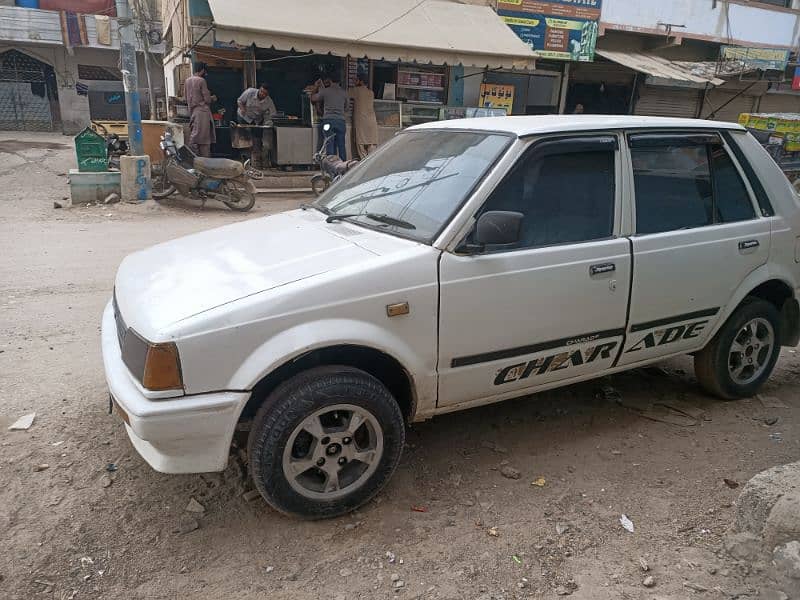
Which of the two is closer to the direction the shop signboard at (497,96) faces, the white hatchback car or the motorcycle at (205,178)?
the white hatchback car

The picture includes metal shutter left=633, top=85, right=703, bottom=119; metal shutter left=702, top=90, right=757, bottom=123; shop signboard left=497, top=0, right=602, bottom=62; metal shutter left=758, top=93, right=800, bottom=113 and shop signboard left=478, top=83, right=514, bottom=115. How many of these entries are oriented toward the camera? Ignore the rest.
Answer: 5

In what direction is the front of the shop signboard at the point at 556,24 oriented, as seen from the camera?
facing the viewer

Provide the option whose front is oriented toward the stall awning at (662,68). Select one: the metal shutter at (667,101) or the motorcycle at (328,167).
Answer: the metal shutter

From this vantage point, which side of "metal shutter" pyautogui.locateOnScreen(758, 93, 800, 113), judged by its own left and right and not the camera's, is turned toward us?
front

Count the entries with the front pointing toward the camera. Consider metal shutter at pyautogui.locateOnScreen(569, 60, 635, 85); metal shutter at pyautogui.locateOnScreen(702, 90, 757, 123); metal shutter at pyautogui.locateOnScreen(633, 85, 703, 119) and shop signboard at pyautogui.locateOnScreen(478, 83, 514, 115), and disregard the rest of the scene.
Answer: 4

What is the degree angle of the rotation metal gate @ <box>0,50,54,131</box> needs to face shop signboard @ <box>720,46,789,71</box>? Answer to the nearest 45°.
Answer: approximately 45° to its left

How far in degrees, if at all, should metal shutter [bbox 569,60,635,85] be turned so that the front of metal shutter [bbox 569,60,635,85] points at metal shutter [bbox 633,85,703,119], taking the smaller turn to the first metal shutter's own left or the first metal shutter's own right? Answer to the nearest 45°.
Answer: approximately 135° to the first metal shutter's own left

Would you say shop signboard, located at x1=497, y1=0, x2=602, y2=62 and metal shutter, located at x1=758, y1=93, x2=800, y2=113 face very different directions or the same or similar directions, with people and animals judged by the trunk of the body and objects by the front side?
same or similar directions

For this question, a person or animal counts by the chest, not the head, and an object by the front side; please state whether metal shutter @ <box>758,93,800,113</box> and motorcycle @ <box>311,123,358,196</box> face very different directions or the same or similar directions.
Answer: same or similar directions

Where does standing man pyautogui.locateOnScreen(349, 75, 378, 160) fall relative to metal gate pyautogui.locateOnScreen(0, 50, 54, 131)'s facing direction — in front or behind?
in front

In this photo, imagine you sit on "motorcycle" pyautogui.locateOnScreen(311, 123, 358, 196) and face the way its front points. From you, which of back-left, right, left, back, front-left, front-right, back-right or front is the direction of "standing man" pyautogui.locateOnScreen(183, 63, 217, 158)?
right

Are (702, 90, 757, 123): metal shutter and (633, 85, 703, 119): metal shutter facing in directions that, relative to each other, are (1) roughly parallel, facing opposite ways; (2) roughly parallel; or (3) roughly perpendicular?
roughly parallel

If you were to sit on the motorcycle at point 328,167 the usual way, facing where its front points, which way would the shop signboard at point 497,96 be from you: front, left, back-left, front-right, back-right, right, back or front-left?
back

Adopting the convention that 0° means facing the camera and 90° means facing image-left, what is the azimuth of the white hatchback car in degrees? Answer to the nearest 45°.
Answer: approximately 45°

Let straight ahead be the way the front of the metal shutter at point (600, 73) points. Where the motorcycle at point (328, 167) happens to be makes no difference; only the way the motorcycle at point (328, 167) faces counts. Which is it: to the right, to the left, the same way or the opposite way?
the same way

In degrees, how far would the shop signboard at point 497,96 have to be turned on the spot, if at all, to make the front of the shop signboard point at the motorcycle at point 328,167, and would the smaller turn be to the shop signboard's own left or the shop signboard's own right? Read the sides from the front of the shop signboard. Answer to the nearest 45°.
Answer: approximately 45° to the shop signboard's own right

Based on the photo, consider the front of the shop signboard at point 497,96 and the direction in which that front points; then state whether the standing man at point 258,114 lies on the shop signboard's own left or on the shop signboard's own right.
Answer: on the shop signboard's own right

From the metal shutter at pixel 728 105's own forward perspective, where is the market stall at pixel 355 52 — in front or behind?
in front

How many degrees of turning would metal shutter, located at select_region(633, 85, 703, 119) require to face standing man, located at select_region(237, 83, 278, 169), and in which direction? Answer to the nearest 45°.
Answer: approximately 45° to its right

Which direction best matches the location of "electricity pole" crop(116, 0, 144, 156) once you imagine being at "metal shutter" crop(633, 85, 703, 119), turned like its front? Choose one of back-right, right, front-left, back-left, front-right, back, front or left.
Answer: front-right
